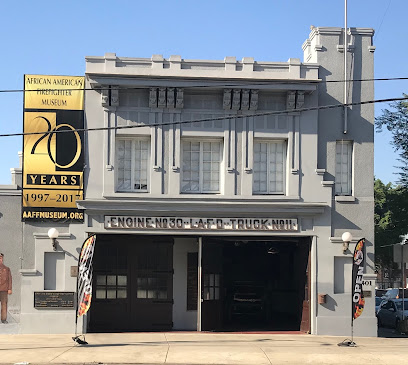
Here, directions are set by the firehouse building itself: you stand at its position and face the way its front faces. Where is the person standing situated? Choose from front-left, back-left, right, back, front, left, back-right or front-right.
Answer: right

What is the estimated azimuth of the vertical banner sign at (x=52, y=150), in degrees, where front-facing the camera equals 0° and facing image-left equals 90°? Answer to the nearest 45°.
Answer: approximately 0°

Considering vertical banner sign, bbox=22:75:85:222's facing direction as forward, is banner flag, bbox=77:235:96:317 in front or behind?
in front

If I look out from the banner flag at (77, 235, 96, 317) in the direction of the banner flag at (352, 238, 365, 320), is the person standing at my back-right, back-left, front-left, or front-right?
back-left

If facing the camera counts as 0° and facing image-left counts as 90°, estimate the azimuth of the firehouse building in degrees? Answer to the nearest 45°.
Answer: approximately 0°
